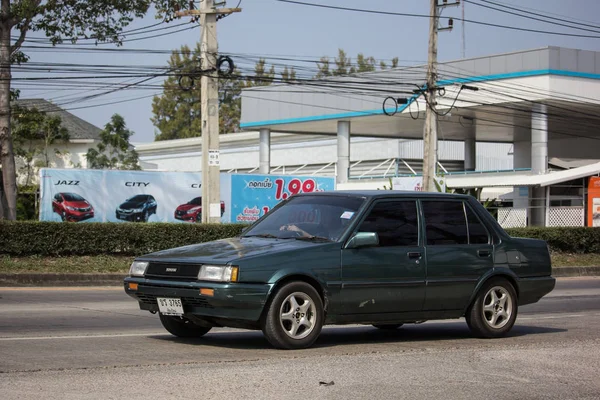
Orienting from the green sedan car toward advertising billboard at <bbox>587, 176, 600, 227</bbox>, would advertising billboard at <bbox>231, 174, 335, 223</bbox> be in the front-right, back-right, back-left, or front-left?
front-left

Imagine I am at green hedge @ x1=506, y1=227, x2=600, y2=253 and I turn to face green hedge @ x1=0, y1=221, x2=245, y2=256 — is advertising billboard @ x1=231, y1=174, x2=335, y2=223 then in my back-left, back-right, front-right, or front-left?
front-right

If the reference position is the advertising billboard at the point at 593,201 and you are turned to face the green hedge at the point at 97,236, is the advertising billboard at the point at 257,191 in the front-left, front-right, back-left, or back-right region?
front-right

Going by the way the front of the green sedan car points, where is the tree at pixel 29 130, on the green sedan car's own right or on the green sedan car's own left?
on the green sedan car's own right

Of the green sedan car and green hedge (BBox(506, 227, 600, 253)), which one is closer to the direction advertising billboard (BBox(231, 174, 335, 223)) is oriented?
the green sedan car

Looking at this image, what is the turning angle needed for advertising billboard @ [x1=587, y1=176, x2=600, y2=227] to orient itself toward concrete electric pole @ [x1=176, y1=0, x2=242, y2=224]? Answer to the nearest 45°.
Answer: approximately 45° to its right

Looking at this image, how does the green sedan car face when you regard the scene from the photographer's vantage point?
facing the viewer and to the left of the viewer

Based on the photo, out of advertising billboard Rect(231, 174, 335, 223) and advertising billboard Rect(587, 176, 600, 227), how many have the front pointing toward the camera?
2

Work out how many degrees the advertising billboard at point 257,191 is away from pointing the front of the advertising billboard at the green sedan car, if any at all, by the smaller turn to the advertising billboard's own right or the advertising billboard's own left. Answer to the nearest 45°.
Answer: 0° — it already faces it

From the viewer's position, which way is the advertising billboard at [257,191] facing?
facing the viewer

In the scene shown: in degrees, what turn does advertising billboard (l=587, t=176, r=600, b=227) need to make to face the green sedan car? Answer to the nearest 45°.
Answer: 0° — it already faces it

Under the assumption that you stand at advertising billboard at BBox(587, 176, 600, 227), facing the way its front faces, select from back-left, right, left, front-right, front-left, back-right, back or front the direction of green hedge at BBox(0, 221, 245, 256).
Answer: front-right
